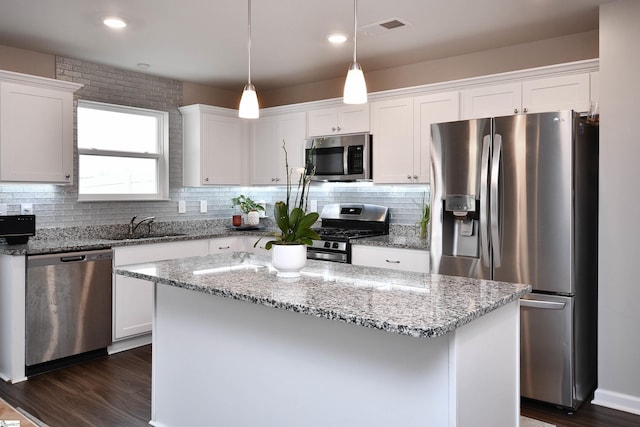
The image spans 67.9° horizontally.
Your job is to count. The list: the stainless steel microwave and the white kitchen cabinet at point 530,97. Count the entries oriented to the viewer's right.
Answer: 0

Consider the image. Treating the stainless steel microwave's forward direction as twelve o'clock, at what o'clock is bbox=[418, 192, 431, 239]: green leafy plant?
The green leafy plant is roughly at 8 o'clock from the stainless steel microwave.

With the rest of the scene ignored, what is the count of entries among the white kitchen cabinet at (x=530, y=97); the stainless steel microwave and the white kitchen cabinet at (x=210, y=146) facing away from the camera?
0

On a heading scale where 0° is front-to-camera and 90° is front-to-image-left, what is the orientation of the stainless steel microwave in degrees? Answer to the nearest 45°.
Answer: approximately 45°

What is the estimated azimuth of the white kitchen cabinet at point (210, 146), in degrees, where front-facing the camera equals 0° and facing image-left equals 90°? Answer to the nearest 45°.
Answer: approximately 315°

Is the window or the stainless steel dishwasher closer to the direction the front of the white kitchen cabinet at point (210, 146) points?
the stainless steel dishwasher

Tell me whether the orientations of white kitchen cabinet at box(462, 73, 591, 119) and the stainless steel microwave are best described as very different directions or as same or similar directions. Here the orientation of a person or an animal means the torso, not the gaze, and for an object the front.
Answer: same or similar directions

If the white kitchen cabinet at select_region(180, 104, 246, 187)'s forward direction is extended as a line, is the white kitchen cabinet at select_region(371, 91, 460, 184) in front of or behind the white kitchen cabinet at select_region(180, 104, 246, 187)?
in front

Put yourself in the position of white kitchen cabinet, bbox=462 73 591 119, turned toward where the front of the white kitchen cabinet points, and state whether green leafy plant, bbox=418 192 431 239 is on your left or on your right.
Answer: on your right

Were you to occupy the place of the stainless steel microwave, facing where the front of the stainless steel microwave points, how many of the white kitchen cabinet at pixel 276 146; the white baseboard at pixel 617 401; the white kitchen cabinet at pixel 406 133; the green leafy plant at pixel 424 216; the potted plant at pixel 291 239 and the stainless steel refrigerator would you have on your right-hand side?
1

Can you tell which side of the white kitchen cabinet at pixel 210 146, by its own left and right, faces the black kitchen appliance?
right

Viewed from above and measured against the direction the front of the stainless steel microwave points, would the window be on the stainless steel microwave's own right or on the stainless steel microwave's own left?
on the stainless steel microwave's own right

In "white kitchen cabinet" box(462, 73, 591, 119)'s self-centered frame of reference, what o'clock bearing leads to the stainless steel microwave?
The stainless steel microwave is roughly at 2 o'clock from the white kitchen cabinet.

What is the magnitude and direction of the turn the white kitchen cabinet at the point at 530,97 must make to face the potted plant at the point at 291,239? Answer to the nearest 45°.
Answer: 0° — it already faces it

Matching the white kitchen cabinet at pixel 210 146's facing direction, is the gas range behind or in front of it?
in front
